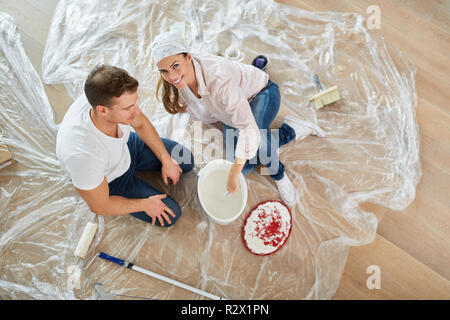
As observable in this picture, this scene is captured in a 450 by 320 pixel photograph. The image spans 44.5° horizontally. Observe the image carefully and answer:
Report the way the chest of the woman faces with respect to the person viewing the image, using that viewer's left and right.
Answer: facing the viewer and to the left of the viewer

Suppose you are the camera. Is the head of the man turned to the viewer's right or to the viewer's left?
to the viewer's right
